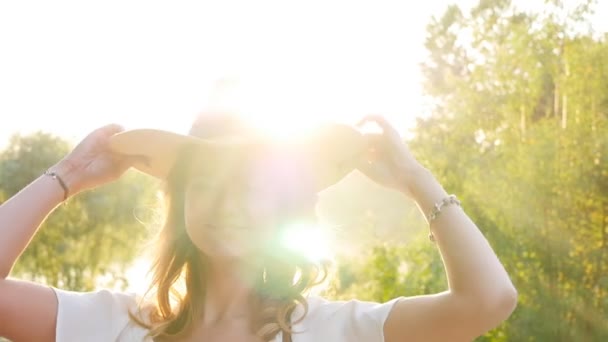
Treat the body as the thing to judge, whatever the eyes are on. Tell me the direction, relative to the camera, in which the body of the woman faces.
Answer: toward the camera
